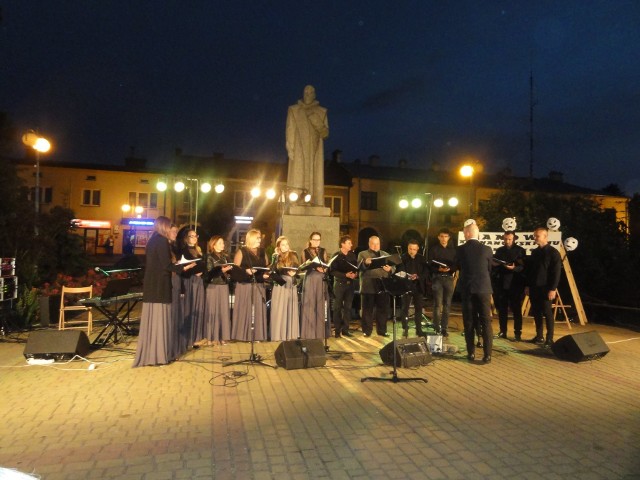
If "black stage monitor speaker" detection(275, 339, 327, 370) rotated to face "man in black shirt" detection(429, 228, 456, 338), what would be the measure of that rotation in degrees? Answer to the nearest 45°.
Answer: approximately 45° to its right

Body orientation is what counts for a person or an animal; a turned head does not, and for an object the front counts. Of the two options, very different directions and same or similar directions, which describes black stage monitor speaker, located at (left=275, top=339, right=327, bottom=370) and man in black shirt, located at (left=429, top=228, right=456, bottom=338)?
very different directions

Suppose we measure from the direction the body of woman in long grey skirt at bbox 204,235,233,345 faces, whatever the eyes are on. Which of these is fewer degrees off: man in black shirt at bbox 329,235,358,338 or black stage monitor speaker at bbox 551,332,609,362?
the black stage monitor speaker

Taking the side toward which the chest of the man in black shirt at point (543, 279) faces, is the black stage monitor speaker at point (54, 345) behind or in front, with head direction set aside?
in front

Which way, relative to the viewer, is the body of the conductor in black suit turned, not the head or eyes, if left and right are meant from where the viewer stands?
facing away from the viewer

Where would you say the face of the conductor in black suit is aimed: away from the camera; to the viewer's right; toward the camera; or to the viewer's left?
away from the camera

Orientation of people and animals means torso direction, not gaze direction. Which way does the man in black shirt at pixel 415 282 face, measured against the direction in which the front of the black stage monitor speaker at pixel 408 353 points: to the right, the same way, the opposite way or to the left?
the opposite way

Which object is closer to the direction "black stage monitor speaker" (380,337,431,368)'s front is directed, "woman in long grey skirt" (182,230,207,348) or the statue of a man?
the statue of a man

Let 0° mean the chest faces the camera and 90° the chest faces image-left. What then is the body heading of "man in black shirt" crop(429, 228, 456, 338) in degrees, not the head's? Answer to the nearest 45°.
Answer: approximately 0°

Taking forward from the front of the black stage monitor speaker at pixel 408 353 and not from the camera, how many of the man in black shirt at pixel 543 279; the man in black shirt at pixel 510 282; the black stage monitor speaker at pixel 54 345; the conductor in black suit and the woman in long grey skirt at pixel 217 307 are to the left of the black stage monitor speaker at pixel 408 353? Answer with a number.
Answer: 2

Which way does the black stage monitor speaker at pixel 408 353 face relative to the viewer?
away from the camera

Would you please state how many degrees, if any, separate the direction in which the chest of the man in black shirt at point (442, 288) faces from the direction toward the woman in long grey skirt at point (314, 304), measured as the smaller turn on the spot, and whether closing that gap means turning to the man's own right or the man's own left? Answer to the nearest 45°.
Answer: approximately 45° to the man's own right

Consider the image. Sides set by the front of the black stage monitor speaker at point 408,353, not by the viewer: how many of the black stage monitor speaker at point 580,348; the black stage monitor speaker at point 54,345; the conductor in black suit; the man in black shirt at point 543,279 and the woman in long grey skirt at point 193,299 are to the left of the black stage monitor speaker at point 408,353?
2

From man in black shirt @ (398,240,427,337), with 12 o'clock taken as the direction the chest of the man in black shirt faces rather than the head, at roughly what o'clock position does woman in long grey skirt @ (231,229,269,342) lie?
The woman in long grey skirt is roughly at 2 o'clock from the man in black shirt.

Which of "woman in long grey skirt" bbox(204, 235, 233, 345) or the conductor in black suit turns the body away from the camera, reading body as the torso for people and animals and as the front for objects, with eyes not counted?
the conductor in black suit

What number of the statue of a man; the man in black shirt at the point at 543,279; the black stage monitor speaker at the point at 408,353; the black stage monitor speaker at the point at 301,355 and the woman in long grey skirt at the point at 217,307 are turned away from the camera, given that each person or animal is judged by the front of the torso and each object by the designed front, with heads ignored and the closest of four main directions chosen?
2
